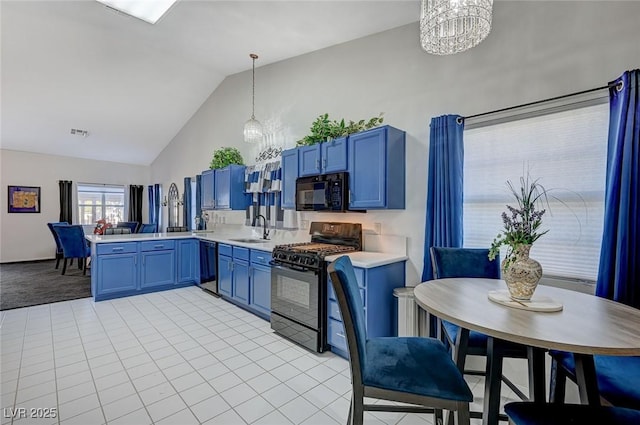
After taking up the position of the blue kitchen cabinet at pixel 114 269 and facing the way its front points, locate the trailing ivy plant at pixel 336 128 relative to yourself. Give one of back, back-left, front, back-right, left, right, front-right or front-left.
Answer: front-left

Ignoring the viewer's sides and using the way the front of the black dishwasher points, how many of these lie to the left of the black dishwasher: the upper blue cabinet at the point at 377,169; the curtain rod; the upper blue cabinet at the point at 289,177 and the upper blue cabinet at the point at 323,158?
4

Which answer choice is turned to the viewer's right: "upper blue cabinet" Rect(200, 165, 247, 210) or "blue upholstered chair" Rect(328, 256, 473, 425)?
the blue upholstered chair

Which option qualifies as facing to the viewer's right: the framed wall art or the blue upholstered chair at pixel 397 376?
the blue upholstered chair

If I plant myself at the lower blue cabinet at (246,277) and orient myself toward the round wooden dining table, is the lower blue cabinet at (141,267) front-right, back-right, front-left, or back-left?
back-right

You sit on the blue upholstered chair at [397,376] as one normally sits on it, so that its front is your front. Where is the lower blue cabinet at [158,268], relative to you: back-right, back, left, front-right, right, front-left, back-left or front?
back-left

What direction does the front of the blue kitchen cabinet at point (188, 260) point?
toward the camera

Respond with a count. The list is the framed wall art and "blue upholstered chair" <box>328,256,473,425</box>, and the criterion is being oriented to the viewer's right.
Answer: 1

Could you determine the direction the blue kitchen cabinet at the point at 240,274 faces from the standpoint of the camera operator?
facing the viewer and to the left of the viewer

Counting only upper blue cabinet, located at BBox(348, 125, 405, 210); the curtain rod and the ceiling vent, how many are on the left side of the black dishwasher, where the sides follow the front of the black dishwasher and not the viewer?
2

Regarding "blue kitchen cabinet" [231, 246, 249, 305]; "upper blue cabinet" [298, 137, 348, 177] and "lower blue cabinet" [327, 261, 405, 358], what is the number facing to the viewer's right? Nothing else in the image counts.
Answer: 0

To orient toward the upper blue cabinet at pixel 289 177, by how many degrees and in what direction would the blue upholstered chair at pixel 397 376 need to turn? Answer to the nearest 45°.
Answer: approximately 135° to its left

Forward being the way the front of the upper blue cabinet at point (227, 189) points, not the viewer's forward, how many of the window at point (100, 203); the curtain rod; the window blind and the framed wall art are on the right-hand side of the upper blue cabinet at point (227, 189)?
2

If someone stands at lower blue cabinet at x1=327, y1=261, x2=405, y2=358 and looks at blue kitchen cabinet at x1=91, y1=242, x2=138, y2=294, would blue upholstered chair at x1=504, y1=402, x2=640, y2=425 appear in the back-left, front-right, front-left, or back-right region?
back-left

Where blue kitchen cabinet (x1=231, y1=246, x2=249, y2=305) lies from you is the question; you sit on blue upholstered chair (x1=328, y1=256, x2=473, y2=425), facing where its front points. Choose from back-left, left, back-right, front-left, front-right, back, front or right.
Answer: back-left

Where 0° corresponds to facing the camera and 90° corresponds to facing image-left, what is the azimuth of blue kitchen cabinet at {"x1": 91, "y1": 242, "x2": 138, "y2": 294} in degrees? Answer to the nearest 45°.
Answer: approximately 0°

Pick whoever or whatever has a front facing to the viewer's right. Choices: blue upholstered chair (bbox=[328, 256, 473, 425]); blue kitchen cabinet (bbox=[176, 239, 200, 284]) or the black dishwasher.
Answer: the blue upholstered chair

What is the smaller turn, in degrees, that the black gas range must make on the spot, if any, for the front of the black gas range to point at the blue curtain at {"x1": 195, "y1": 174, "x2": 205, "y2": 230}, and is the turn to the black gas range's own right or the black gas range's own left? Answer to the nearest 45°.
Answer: approximately 90° to the black gas range's own right

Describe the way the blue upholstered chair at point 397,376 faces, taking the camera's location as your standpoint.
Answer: facing to the right of the viewer

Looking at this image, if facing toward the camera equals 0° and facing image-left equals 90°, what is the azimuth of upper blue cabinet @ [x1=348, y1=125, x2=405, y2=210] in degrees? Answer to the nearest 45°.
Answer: approximately 45°

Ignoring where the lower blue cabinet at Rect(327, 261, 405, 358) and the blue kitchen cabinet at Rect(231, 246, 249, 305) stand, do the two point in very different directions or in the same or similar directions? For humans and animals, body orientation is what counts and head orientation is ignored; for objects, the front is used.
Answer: same or similar directions
